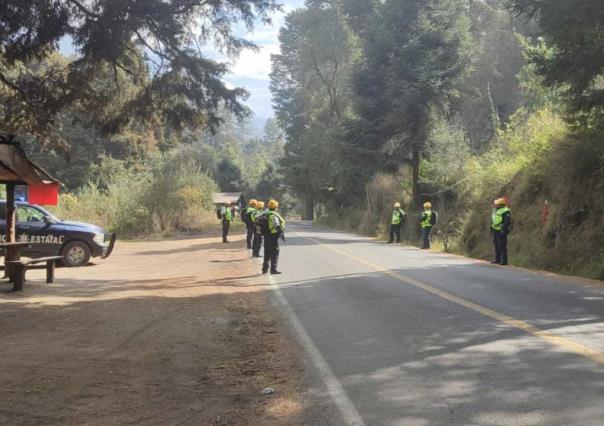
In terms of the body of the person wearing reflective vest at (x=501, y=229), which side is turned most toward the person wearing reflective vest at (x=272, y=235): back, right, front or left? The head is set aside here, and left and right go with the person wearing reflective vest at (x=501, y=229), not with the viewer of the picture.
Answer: front

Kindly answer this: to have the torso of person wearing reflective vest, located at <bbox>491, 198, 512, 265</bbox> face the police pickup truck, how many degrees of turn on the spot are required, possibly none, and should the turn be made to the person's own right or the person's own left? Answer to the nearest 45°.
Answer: approximately 45° to the person's own right

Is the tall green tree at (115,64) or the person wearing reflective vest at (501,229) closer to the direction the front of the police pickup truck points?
the person wearing reflective vest

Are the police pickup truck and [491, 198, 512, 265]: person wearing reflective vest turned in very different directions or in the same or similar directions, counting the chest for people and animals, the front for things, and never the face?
very different directions

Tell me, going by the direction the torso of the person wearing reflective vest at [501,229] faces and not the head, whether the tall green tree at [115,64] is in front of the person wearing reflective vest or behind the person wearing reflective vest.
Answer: in front

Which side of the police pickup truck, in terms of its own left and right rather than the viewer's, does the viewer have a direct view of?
right

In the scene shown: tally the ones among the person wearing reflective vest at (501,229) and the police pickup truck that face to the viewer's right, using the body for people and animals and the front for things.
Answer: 1

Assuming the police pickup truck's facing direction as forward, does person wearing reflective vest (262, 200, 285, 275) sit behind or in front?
in front
